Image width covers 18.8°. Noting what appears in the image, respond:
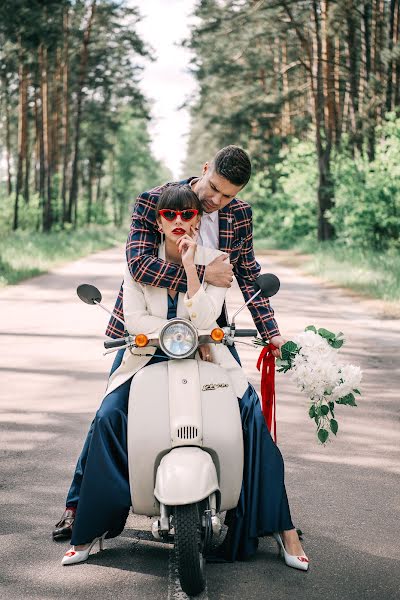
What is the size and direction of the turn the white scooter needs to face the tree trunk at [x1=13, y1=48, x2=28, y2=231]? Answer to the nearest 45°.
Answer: approximately 180°

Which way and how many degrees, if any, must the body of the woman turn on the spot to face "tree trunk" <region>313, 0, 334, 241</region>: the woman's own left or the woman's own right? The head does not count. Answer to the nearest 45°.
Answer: approximately 180°

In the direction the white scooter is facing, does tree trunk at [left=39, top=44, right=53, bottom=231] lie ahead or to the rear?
to the rear

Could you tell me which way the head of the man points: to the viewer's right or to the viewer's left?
to the viewer's left

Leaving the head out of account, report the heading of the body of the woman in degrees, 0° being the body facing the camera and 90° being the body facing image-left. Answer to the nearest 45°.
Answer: approximately 0°

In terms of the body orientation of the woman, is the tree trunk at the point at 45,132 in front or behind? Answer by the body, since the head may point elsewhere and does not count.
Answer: behind

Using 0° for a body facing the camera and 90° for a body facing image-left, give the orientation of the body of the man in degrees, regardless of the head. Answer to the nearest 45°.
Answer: approximately 0°

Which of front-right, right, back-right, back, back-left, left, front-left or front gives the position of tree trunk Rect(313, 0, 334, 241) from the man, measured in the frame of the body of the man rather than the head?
back

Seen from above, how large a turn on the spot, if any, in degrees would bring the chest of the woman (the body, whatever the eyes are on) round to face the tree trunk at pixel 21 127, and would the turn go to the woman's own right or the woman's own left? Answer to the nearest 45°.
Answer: approximately 180°
